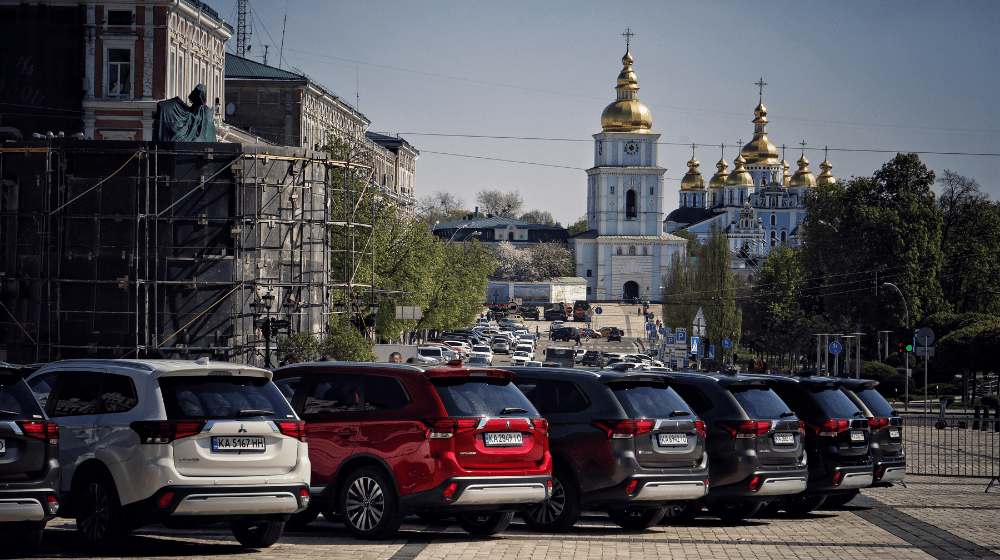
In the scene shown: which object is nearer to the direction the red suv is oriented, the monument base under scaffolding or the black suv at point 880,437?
the monument base under scaffolding

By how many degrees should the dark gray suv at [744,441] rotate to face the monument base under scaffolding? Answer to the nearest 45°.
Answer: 0° — it already faces it

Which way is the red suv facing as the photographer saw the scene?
facing away from the viewer and to the left of the viewer

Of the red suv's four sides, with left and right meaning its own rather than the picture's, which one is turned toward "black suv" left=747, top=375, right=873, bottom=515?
right

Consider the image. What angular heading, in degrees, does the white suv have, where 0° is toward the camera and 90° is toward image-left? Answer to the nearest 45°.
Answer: approximately 135°

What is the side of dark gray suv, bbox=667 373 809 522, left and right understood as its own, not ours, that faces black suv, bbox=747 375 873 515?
right

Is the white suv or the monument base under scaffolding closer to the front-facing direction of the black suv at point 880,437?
the monument base under scaffolding

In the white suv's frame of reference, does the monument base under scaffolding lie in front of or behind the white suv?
in front

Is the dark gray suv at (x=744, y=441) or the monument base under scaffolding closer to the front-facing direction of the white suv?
the monument base under scaffolding

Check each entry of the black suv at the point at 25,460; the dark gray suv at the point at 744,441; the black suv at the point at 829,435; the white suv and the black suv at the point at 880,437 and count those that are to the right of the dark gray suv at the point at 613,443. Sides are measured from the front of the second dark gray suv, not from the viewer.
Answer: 3

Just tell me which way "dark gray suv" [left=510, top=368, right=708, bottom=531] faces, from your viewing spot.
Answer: facing away from the viewer and to the left of the viewer

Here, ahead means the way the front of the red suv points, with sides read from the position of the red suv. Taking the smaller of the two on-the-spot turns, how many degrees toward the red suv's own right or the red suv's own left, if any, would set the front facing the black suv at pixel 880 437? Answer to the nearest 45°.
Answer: approximately 90° to the red suv's own right

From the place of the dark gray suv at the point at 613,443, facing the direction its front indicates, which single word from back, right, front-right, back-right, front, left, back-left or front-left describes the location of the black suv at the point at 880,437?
right

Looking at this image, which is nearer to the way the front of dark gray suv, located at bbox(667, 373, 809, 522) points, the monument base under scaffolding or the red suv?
the monument base under scaffolding

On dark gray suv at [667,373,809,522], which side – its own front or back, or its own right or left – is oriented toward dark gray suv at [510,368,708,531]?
left
